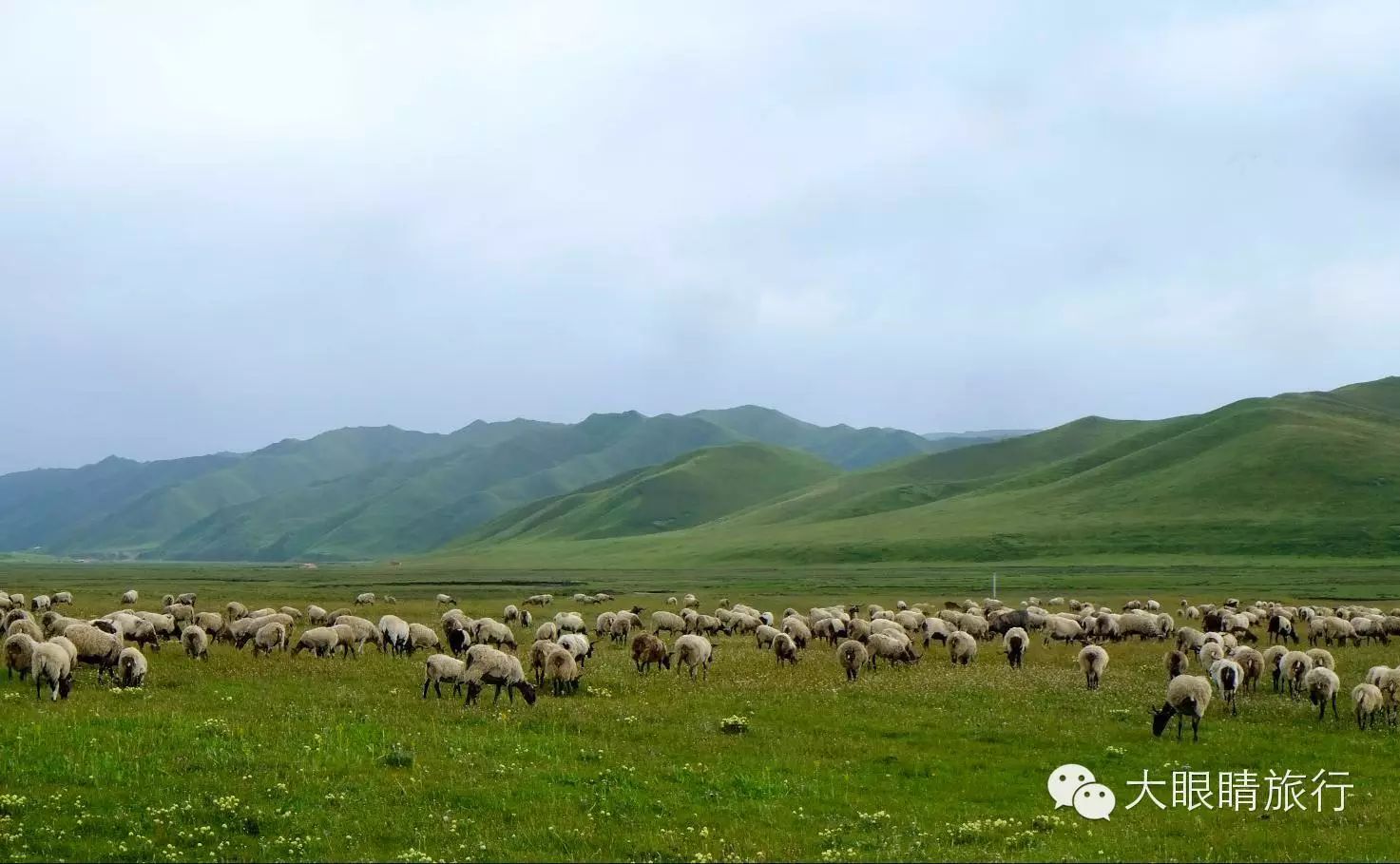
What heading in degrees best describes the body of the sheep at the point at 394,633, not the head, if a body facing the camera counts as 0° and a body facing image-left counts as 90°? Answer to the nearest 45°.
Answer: approximately 315°

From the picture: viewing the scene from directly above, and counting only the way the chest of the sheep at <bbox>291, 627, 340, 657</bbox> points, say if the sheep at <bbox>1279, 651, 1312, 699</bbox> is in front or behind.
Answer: behind

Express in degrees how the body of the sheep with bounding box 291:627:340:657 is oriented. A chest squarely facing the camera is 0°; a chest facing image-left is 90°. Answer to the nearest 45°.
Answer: approximately 90°

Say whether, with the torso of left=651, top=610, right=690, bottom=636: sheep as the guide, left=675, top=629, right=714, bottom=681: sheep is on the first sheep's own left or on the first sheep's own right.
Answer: on the first sheep's own right

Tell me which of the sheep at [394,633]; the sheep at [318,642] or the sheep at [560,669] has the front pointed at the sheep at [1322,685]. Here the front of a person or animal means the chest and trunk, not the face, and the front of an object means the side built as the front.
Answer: the sheep at [394,633]

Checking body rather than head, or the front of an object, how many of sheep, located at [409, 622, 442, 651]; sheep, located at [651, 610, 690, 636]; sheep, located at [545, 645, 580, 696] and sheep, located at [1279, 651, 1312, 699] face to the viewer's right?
2
